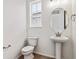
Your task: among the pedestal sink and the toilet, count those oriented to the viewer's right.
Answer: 0

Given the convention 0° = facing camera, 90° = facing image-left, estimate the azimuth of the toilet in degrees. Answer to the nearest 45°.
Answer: approximately 45°

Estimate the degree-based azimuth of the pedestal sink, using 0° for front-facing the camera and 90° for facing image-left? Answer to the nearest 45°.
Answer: approximately 0°
